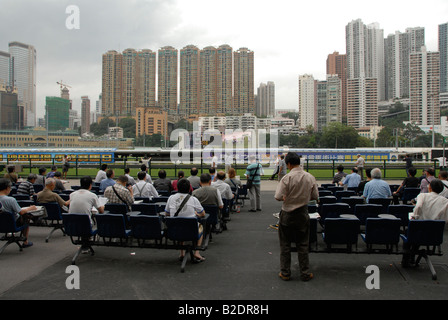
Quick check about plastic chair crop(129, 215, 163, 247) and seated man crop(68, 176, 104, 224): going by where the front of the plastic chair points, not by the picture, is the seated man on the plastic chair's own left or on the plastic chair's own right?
on the plastic chair's own left

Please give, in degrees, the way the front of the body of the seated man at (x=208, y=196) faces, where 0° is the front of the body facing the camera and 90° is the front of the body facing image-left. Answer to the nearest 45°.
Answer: approximately 180°

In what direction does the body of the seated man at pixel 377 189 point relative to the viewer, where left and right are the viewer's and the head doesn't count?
facing away from the viewer

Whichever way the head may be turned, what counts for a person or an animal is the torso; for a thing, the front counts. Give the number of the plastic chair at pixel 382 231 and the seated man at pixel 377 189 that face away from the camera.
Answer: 2

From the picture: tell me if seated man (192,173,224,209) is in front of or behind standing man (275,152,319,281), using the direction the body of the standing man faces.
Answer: in front

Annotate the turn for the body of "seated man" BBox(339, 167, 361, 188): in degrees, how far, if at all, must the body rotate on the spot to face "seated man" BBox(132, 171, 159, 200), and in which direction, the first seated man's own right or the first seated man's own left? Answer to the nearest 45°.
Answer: approximately 90° to the first seated man's own left

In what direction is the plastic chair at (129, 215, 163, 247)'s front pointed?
away from the camera

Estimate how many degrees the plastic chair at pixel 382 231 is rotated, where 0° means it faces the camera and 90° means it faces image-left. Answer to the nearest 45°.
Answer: approximately 180°

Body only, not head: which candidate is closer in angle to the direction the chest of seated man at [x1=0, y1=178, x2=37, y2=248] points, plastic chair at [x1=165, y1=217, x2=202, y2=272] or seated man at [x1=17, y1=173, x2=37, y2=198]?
the seated man

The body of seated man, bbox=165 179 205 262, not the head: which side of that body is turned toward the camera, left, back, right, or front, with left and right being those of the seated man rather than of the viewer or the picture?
back

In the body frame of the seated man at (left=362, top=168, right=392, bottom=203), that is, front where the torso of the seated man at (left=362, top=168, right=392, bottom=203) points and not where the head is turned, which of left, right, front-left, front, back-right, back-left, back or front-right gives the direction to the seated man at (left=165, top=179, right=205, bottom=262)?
back-left

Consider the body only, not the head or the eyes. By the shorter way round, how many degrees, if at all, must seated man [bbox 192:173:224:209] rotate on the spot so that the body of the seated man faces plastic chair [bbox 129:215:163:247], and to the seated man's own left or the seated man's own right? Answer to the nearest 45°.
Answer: approximately 135° to the seated man's own left

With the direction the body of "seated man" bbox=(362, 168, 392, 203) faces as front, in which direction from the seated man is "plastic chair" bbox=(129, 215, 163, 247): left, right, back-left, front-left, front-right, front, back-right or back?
back-left
